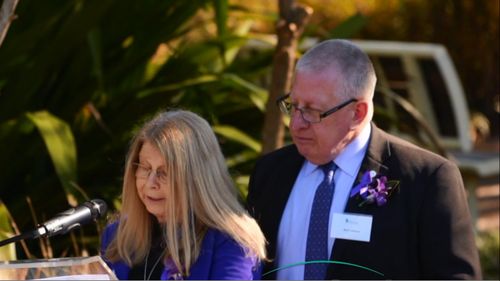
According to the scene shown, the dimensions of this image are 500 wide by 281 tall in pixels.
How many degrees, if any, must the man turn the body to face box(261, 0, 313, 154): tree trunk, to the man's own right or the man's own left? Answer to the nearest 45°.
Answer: approximately 135° to the man's own right

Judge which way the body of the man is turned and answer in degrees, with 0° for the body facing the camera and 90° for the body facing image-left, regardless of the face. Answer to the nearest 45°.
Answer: approximately 45°

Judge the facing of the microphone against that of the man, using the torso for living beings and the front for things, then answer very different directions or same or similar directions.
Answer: very different directions

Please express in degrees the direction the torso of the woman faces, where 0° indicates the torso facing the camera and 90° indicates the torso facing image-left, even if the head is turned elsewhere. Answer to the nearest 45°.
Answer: approximately 45°

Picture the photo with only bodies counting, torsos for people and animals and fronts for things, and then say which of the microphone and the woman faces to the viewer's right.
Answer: the microphone

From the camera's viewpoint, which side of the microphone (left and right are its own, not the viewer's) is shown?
right

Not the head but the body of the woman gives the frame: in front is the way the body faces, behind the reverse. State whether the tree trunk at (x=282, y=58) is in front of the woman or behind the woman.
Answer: behind

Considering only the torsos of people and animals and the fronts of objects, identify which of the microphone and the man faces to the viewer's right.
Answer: the microphone
